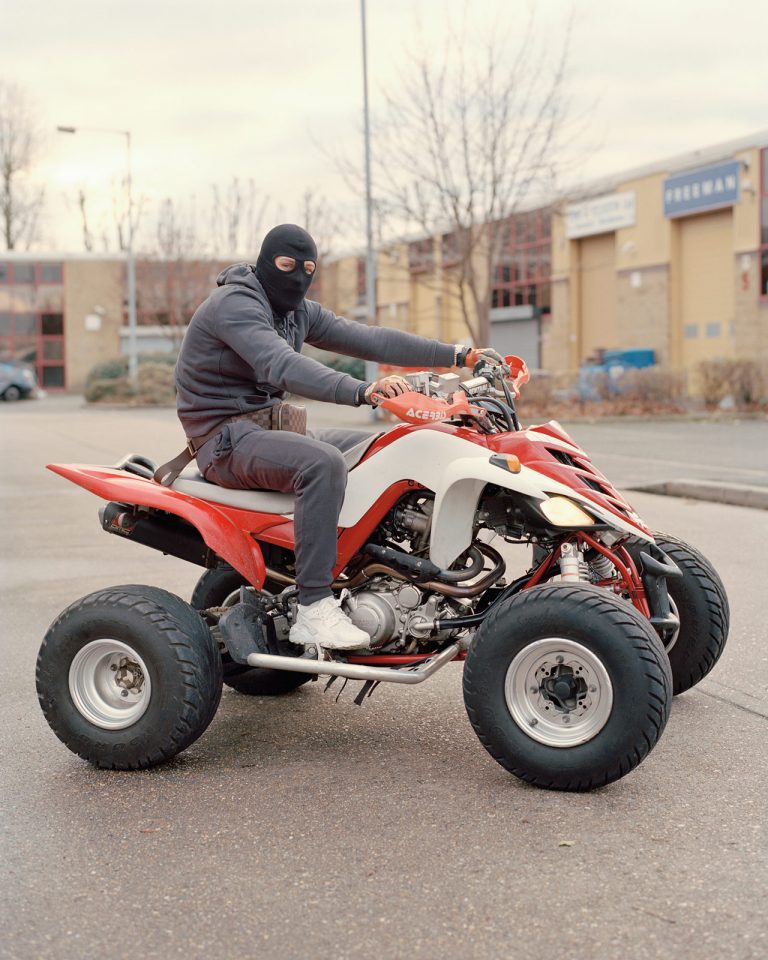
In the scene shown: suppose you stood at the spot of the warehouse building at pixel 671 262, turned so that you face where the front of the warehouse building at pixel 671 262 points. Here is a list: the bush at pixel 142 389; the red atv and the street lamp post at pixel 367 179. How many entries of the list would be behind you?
0

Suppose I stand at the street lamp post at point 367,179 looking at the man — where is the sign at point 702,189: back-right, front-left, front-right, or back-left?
back-left

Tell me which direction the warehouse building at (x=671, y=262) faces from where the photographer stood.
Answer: facing the viewer and to the left of the viewer

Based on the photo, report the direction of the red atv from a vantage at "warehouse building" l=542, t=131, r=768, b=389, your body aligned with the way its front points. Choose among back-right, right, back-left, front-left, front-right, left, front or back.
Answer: front-left

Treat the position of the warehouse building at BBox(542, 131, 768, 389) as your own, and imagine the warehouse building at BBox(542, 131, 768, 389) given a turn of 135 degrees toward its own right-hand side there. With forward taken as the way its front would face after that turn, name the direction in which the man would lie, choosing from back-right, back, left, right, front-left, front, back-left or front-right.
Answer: back

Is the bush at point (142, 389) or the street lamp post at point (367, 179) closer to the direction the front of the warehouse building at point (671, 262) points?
the street lamp post

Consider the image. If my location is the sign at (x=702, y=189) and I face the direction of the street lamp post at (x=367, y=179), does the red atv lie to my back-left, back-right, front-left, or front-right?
front-left

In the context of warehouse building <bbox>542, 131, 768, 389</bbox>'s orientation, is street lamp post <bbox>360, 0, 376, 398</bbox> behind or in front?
in front
